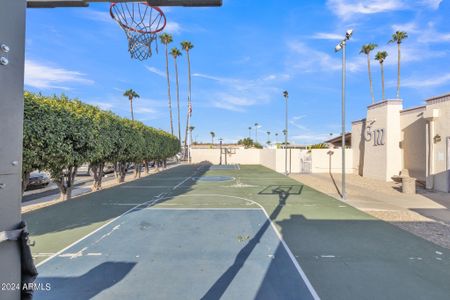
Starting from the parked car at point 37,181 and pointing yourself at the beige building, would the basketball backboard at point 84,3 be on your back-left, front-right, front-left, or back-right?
front-right

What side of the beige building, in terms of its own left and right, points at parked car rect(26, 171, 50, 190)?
front

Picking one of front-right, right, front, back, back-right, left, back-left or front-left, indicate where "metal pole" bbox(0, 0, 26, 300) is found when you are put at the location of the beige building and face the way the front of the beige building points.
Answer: front-left

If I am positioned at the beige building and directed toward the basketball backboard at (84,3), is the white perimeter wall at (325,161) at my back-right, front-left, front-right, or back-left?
back-right

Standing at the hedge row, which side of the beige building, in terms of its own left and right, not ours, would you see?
front

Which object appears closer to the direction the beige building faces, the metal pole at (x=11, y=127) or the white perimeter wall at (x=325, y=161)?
the metal pole

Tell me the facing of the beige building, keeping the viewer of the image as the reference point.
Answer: facing the viewer and to the left of the viewer

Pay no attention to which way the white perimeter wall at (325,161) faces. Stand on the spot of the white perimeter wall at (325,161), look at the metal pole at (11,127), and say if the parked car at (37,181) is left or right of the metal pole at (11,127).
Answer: right

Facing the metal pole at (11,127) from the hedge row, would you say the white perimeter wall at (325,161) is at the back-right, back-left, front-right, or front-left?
back-left

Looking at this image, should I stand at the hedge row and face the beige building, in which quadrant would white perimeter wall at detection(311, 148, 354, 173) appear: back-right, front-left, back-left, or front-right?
front-left

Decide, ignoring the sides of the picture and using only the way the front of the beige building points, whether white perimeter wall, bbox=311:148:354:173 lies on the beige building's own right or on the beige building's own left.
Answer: on the beige building's own right
